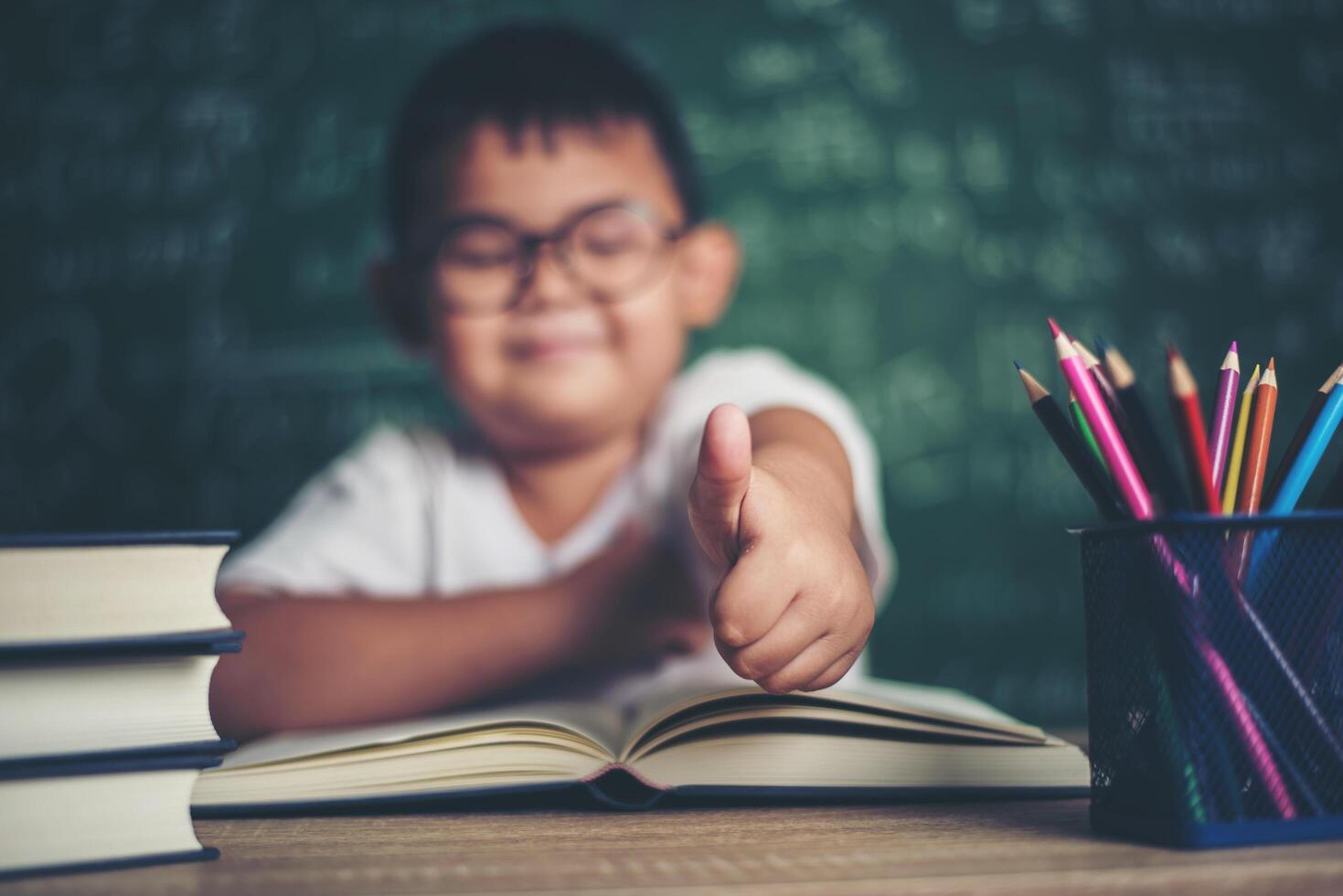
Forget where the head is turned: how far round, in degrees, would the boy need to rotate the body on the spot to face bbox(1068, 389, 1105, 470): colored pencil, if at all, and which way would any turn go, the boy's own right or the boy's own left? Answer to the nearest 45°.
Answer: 0° — they already face it

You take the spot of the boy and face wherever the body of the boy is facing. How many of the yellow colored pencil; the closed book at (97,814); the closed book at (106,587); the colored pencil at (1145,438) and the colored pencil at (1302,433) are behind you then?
0

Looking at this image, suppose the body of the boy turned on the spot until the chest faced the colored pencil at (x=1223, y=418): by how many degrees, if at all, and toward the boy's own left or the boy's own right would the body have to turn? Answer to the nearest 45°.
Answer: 0° — they already face it

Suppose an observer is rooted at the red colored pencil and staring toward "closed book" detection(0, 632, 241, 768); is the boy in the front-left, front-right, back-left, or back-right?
front-right

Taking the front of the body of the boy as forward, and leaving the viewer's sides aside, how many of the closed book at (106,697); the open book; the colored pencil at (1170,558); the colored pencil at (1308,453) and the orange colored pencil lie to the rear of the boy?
0

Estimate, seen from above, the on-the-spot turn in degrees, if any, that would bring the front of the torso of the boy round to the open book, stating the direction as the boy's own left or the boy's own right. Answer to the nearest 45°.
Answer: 0° — they already face it

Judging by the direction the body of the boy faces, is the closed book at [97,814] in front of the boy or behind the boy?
in front

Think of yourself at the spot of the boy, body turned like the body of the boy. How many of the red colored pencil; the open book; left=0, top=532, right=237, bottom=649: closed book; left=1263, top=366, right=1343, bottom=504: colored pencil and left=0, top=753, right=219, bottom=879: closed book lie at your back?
0

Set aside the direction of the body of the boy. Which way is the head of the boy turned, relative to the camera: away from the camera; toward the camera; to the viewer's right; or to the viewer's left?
toward the camera

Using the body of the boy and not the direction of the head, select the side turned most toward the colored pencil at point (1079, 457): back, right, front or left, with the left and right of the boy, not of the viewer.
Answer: front

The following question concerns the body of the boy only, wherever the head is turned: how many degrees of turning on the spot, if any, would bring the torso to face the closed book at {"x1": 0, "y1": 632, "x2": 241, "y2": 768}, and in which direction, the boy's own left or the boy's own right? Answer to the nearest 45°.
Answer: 0° — they already face it

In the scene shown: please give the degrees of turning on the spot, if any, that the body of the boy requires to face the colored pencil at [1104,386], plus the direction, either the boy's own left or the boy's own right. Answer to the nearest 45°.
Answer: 0° — they already face it

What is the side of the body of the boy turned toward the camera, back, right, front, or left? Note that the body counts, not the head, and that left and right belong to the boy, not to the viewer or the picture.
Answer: front
